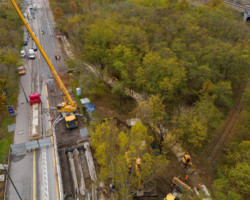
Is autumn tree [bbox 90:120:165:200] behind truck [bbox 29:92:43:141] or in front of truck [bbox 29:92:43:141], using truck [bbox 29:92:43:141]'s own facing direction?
behind

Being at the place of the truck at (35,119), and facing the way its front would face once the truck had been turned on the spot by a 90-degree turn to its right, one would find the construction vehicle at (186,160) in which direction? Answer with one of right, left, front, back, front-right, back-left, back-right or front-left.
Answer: front-right

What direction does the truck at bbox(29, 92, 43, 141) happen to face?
away from the camera

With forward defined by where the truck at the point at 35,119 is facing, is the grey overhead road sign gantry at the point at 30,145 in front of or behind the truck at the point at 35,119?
behind

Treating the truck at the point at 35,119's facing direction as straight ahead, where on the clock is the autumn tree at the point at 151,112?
The autumn tree is roughly at 4 o'clock from the truck.
